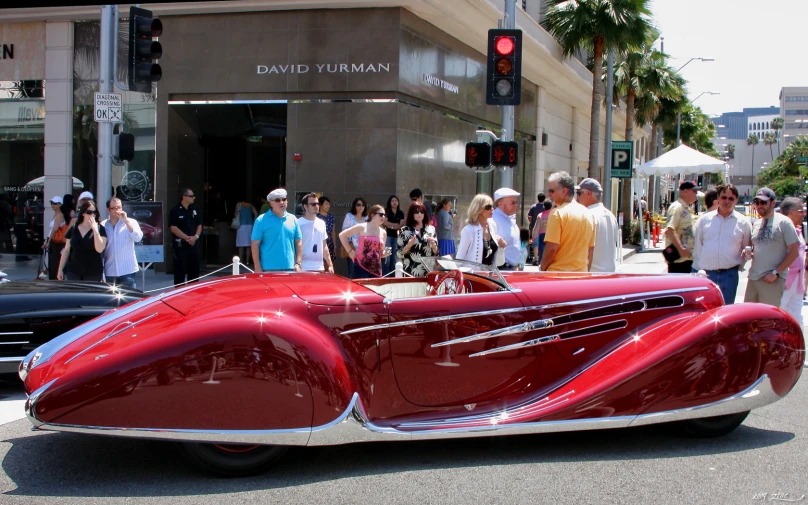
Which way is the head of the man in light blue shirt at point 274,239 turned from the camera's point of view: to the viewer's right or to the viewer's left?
to the viewer's right

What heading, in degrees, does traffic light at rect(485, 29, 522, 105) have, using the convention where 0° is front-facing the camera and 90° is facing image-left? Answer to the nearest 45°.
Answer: approximately 0°

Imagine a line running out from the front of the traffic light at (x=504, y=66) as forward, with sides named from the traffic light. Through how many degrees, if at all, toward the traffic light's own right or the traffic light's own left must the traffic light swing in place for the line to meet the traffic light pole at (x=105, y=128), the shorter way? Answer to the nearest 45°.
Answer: approximately 90° to the traffic light's own right

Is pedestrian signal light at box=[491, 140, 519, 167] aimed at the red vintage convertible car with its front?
yes

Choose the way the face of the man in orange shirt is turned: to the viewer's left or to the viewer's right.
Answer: to the viewer's left

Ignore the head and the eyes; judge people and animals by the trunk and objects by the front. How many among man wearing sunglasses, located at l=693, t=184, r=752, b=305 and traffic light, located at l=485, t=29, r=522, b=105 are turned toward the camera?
2

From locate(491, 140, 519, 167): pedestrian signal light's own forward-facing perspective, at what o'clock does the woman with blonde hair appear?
The woman with blonde hair is roughly at 12 o'clock from the pedestrian signal light.

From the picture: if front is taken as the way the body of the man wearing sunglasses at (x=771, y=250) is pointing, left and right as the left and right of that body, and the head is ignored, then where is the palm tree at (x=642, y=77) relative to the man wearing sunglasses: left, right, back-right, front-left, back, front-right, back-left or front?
back-right
